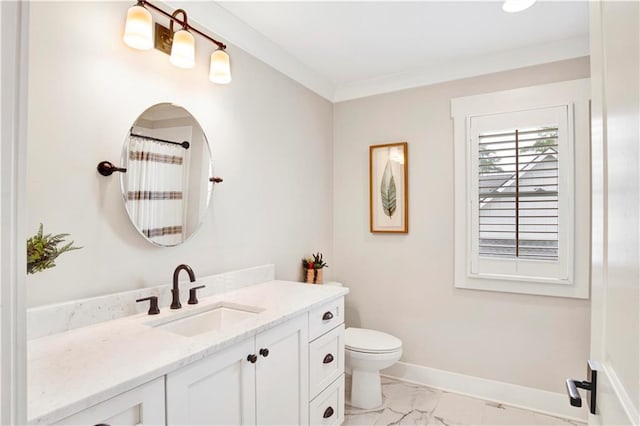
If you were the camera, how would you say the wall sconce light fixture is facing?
facing the viewer and to the right of the viewer

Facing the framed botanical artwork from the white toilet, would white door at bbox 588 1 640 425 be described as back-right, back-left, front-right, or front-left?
back-right

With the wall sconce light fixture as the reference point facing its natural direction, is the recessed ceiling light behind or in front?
in front

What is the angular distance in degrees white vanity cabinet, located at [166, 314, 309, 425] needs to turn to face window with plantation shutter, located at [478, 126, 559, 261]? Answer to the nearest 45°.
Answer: approximately 45° to its left

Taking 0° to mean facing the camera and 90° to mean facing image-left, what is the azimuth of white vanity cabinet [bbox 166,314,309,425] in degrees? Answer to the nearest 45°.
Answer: approximately 315°

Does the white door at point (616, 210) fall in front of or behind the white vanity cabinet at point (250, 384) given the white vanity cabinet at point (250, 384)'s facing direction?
in front

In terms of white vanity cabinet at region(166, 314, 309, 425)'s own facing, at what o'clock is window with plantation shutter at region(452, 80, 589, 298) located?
The window with plantation shutter is roughly at 10 o'clock from the white vanity cabinet.

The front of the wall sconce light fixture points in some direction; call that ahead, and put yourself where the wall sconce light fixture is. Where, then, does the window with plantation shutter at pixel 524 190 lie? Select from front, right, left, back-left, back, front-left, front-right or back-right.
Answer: front-left

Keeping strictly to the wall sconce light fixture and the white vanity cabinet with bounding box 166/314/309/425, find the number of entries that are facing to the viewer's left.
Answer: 0

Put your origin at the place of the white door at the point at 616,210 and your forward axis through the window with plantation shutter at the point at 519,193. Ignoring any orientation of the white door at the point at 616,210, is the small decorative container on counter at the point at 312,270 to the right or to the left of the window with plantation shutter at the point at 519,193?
left
